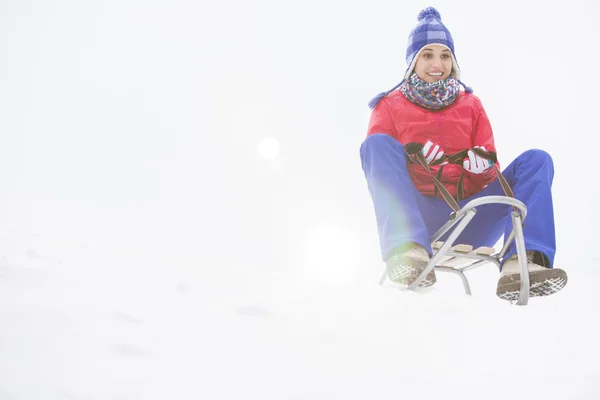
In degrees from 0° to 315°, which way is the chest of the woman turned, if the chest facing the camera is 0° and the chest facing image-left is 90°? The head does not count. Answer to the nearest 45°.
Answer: approximately 0°
